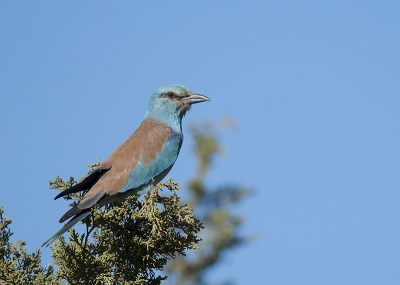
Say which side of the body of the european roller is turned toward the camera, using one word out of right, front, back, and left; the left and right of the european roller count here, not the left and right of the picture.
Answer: right
